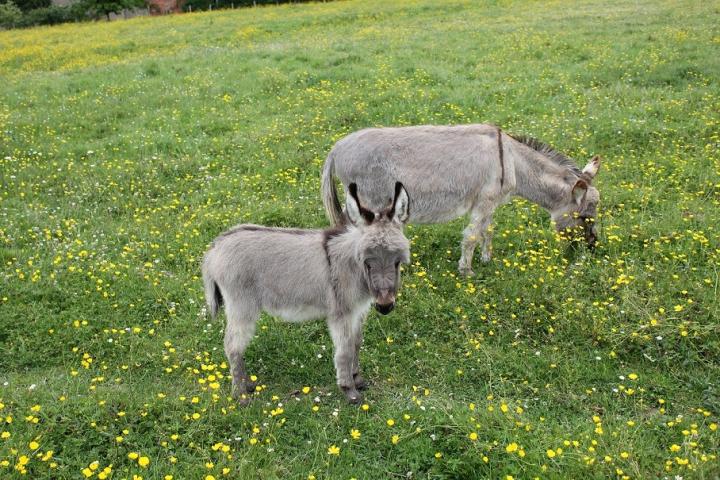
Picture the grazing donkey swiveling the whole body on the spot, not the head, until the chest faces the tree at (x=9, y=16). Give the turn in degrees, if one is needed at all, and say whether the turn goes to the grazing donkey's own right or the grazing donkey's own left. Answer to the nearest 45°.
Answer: approximately 135° to the grazing donkey's own left

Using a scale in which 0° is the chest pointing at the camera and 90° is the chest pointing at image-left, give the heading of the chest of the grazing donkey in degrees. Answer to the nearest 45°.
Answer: approximately 270°

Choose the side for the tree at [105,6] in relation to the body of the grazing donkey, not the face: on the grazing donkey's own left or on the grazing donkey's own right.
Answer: on the grazing donkey's own left
